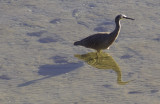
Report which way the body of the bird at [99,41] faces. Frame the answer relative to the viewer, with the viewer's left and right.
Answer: facing to the right of the viewer
